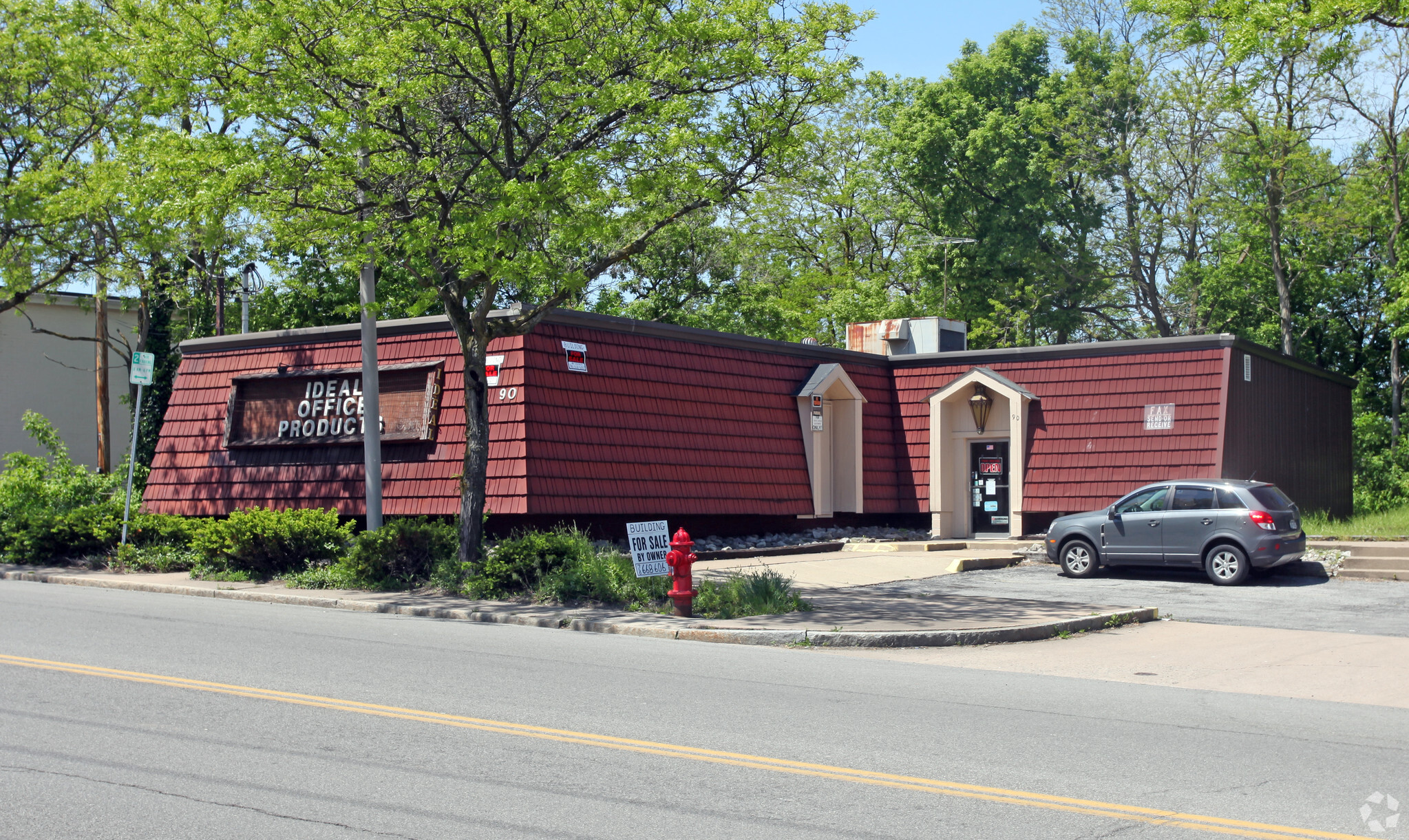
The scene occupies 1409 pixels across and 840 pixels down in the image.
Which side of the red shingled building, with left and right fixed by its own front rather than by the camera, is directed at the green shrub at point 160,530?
right

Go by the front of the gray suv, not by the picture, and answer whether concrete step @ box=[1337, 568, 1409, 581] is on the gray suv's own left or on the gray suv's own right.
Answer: on the gray suv's own right

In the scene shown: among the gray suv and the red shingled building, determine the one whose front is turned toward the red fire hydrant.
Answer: the red shingled building

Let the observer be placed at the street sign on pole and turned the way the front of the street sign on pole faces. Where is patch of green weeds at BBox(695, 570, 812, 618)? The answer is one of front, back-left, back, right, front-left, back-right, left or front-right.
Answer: front-left

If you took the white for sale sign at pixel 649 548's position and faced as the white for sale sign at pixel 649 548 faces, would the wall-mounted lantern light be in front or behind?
behind

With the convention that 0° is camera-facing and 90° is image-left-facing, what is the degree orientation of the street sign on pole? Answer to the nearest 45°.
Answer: approximately 0°

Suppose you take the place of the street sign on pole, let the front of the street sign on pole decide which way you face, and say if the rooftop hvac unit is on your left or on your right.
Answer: on your left

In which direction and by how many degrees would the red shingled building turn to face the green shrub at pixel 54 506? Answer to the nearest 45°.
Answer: approximately 90° to its right

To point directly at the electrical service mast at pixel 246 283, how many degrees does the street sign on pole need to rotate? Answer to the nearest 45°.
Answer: approximately 180°

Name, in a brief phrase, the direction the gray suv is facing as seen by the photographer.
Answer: facing away from the viewer and to the left of the viewer
